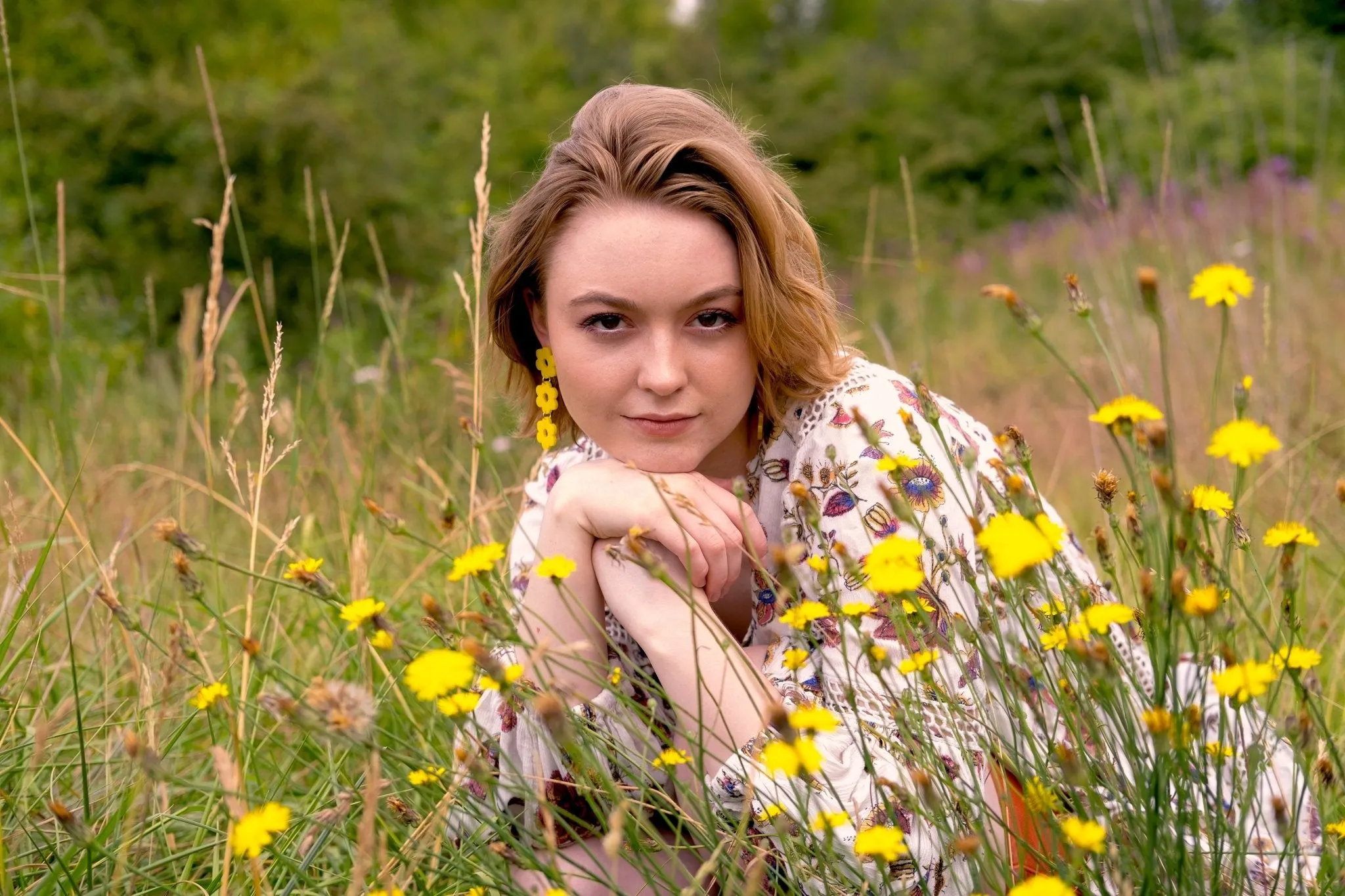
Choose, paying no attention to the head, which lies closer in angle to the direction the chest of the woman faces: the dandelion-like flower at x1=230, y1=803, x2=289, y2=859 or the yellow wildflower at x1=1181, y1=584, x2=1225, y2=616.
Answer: the dandelion-like flower

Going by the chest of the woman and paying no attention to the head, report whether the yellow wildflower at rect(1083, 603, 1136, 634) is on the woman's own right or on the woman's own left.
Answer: on the woman's own left

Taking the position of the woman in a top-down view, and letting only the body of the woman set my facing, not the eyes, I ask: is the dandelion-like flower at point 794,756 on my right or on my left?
on my left

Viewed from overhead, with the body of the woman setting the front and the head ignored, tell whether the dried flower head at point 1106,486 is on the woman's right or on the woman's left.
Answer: on the woman's left

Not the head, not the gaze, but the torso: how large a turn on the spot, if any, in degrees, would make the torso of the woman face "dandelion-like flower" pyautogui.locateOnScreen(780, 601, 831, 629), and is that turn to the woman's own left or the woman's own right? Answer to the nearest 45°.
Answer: approximately 45° to the woman's own left

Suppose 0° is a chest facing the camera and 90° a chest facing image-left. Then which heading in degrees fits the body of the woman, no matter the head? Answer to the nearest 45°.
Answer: approximately 45°

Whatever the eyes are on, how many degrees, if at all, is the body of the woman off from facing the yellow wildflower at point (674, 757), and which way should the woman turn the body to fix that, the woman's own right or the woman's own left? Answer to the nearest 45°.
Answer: approximately 45° to the woman's own left

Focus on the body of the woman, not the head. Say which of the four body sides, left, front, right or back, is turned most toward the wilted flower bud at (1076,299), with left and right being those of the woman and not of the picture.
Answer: left

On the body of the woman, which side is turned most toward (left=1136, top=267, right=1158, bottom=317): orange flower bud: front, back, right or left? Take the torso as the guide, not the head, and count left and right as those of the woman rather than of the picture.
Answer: left
